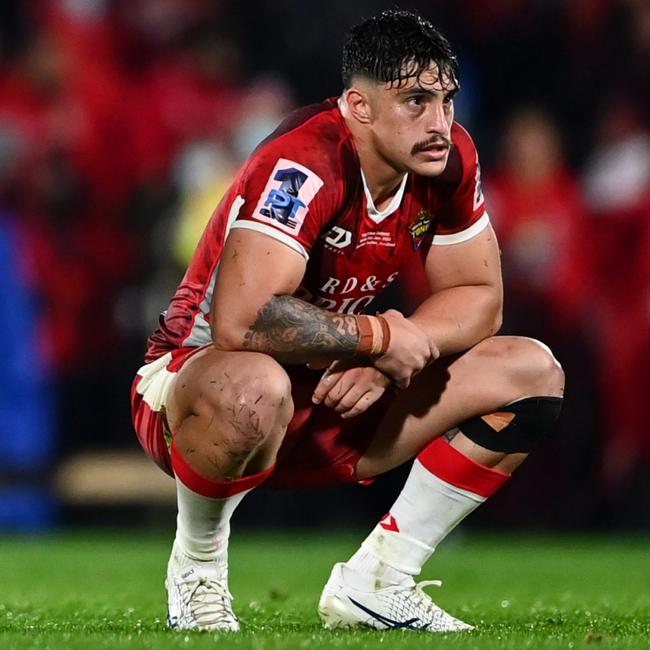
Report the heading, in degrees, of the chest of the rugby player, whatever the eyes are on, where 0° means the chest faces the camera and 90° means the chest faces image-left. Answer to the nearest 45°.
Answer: approximately 315°

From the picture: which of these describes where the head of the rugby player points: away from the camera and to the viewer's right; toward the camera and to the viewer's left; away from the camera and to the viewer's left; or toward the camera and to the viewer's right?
toward the camera and to the viewer's right
